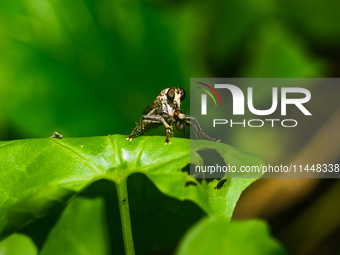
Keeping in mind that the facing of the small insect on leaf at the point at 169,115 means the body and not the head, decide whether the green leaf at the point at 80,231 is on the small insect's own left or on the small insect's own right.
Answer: on the small insect's own right

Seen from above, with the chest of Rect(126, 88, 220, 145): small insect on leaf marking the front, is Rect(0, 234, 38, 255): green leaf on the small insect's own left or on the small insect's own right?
on the small insect's own right
